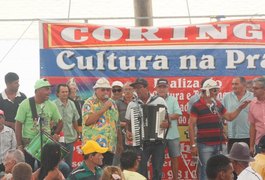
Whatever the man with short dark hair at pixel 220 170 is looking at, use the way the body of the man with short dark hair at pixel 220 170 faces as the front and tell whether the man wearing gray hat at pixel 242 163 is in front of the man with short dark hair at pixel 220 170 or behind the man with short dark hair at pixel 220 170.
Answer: in front

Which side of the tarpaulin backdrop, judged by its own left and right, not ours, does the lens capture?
front

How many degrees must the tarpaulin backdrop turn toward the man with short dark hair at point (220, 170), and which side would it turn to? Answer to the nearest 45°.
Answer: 0° — it already faces them

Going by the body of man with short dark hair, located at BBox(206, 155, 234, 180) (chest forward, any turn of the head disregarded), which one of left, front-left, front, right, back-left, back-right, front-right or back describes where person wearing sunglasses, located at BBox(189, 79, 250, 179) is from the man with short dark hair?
front-left

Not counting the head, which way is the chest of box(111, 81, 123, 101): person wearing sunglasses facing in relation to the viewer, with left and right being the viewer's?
facing the viewer
